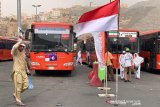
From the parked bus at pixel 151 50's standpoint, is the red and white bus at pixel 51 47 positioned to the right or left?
on its right

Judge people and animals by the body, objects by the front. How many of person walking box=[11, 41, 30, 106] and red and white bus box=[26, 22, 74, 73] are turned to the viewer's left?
0

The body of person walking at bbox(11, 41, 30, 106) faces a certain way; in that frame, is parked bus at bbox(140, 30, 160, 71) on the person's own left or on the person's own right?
on the person's own left

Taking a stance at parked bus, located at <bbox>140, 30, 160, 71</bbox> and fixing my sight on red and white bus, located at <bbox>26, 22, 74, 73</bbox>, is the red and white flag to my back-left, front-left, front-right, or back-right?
front-left

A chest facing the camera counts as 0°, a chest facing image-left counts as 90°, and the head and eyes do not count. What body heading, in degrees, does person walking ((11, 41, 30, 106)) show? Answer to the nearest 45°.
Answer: approximately 315°

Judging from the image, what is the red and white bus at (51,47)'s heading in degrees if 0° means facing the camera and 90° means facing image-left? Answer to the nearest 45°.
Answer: approximately 0°

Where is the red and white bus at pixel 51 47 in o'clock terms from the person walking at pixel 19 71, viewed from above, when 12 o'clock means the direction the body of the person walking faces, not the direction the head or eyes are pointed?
The red and white bus is roughly at 8 o'clock from the person walking.

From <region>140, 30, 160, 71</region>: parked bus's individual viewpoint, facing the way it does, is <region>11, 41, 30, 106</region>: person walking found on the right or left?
on its right

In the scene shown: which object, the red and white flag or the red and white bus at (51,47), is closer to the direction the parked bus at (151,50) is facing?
the red and white flag

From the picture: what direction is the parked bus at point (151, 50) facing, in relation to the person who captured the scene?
facing the viewer and to the right of the viewer

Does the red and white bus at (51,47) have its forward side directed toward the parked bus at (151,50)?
no

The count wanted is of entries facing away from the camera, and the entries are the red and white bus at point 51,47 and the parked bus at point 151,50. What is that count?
0
